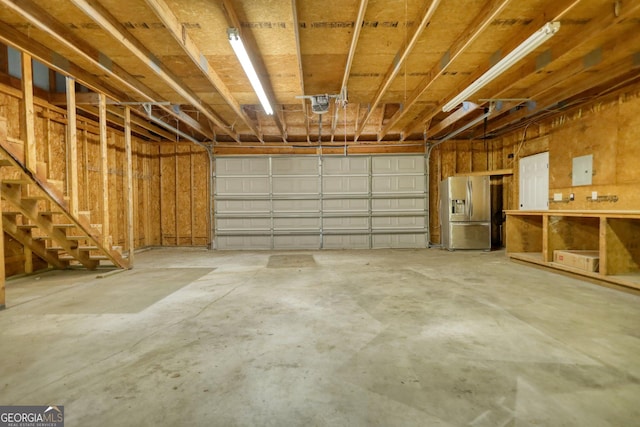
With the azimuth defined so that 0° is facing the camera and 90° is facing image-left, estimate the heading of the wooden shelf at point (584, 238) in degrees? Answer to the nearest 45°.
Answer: approximately 45°

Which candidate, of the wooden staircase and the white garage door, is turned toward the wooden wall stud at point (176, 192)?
the wooden staircase

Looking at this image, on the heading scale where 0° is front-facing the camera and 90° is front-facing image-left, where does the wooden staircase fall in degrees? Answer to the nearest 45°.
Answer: approximately 225°

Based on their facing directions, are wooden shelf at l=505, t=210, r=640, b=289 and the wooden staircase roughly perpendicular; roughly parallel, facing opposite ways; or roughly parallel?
roughly perpendicular

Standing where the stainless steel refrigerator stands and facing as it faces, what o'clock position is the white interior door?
The white interior door is roughly at 9 o'clock from the stainless steel refrigerator.

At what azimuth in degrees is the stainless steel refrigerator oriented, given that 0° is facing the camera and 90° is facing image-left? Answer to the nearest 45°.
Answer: approximately 0°

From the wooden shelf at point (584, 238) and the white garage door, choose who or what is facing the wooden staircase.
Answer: the wooden shelf
